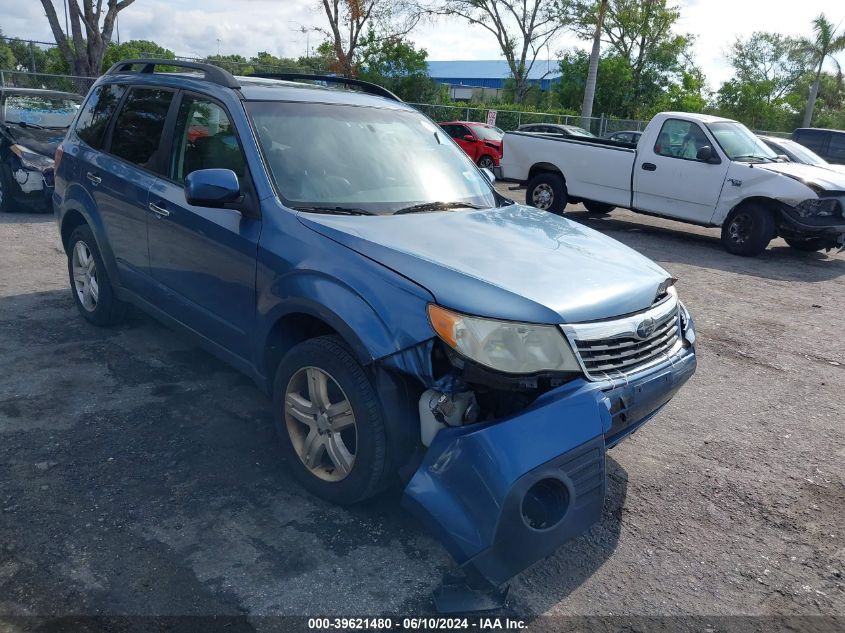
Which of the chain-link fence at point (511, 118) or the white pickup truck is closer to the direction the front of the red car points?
the white pickup truck

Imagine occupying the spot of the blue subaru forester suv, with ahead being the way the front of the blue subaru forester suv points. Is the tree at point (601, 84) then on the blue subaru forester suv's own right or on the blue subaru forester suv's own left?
on the blue subaru forester suv's own left

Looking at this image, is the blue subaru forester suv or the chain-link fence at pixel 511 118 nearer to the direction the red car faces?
the blue subaru forester suv

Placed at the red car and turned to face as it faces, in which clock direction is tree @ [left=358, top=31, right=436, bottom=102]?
The tree is roughly at 7 o'clock from the red car.

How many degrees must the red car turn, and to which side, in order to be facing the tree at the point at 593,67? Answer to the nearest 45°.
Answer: approximately 90° to its left

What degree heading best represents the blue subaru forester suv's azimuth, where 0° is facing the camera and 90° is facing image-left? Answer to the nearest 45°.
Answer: approximately 315°

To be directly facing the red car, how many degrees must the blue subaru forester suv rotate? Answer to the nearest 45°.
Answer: approximately 135° to its left

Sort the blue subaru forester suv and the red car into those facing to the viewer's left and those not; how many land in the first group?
0

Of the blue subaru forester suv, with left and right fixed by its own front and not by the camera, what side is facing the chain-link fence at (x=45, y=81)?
back

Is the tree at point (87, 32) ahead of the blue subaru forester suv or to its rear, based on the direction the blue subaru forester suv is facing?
to the rear

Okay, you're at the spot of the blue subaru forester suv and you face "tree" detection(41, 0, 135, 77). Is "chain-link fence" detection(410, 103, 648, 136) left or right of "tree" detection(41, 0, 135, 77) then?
right
